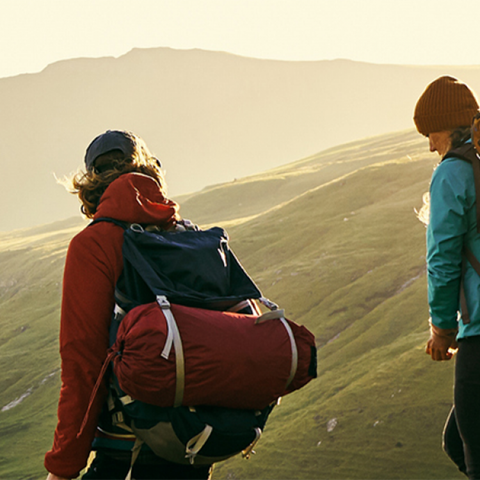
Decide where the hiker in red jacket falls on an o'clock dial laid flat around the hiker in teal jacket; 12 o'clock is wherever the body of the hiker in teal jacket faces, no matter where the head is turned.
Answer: The hiker in red jacket is roughly at 11 o'clock from the hiker in teal jacket.

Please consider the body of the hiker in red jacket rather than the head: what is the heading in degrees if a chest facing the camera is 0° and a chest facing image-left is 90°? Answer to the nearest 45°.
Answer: approximately 135°

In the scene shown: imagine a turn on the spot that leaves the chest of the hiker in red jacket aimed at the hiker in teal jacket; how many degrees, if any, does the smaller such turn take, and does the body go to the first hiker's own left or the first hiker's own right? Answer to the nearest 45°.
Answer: approximately 135° to the first hiker's own right

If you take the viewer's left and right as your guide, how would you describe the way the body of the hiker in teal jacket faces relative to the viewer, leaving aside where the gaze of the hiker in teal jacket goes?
facing to the left of the viewer
